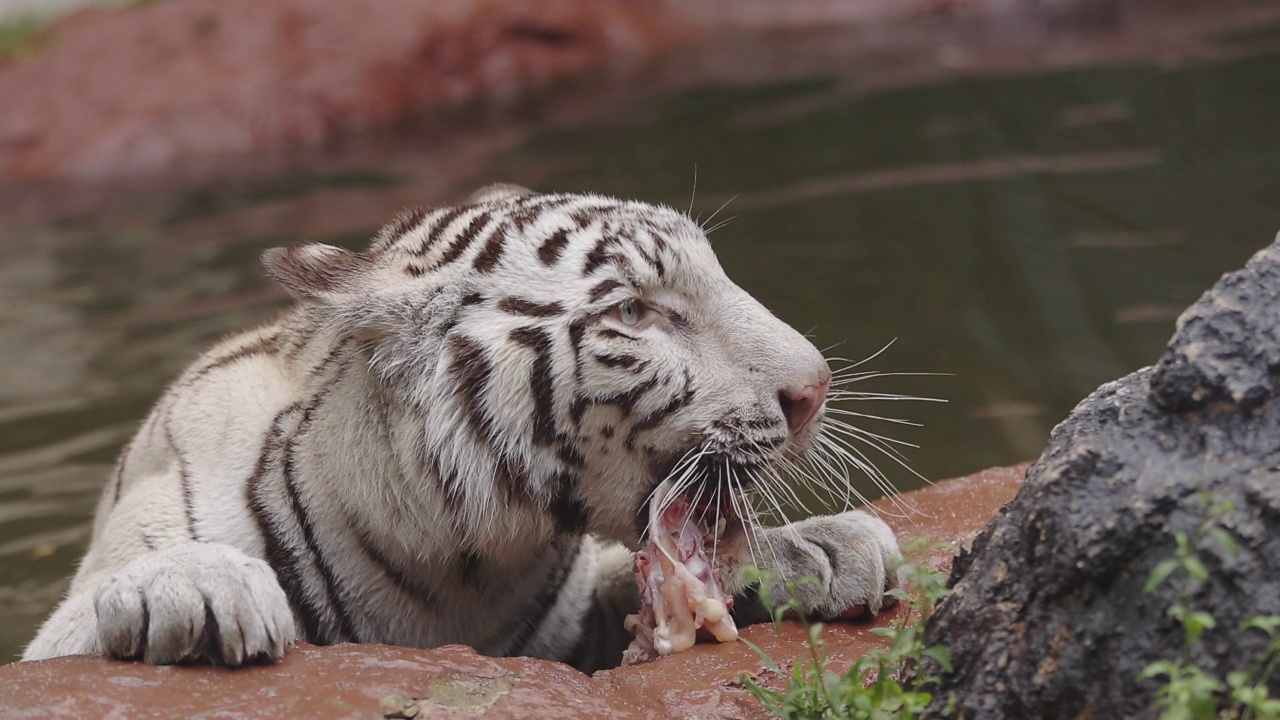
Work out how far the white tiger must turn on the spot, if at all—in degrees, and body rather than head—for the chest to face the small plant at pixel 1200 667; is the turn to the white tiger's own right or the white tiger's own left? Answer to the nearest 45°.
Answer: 0° — it already faces it

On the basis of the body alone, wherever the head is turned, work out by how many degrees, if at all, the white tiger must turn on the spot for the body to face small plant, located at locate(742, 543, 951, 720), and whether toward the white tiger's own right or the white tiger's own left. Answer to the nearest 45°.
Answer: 0° — it already faces it

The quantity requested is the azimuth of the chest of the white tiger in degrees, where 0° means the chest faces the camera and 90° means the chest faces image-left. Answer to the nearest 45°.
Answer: approximately 315°
